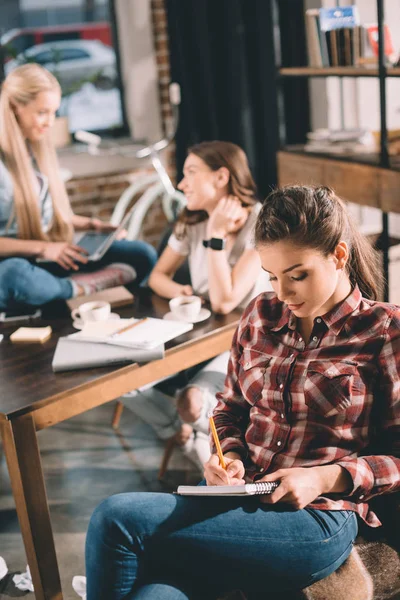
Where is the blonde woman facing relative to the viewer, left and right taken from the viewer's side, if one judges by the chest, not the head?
facing the viewer and to the right of the viewer

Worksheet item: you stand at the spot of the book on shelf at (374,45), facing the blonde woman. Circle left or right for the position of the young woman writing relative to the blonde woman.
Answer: left

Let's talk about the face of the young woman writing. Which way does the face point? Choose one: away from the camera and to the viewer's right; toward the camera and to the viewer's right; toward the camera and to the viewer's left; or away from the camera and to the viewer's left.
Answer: toward the camera and to the viewer's left

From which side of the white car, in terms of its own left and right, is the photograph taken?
left

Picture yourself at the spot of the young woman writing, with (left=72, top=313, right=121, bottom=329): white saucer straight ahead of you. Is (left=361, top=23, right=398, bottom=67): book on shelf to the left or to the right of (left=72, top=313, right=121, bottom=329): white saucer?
right

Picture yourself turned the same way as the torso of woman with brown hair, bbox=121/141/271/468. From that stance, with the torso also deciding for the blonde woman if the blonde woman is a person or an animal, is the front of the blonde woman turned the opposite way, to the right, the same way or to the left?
to the left

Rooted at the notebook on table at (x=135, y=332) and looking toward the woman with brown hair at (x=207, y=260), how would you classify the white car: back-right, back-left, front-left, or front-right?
front-left

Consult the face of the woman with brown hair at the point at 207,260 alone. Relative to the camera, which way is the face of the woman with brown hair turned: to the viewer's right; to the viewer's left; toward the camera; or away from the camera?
to the viewer's left

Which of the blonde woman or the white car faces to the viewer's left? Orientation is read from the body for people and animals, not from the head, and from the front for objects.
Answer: the white car

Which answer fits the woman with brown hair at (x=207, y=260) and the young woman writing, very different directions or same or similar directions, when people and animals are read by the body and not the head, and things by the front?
same or similar directions

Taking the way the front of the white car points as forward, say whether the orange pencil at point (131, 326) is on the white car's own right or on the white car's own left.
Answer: on the white car's own left

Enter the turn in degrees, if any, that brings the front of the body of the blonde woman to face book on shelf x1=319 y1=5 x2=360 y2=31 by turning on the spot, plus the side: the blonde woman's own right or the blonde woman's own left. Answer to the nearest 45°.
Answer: approximately 45° to the blonde woman's own left

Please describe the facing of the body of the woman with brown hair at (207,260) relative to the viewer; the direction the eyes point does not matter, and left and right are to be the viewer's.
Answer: facing the viewer and to the left of the viewer

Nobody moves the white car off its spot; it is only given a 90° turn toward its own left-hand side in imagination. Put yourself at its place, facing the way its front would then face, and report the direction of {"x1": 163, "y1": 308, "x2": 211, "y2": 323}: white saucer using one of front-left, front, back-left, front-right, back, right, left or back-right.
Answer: front
